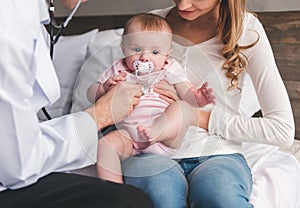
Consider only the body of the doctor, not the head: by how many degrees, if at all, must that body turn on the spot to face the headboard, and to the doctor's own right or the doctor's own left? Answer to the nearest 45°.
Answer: approximately 45° to the doctor's own left

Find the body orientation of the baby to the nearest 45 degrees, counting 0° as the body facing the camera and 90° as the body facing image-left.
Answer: approximately 0°

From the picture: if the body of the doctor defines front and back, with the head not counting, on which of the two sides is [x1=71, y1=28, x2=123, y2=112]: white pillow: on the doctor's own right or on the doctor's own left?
on the doctor's own left

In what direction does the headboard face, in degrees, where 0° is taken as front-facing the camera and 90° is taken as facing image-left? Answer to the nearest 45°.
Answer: approximately 0°

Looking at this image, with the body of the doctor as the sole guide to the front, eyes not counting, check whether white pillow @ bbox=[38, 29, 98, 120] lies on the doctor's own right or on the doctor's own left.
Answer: on the doctor's own left

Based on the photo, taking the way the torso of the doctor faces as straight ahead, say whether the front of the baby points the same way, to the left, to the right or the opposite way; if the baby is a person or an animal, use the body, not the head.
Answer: to the right

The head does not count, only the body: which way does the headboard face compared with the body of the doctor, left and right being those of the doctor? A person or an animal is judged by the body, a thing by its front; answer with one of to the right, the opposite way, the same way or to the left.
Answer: to the right

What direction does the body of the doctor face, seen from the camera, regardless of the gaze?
to the viewer's right

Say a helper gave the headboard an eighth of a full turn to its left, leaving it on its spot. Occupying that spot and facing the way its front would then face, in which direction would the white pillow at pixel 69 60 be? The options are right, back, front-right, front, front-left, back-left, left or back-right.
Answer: back-right
